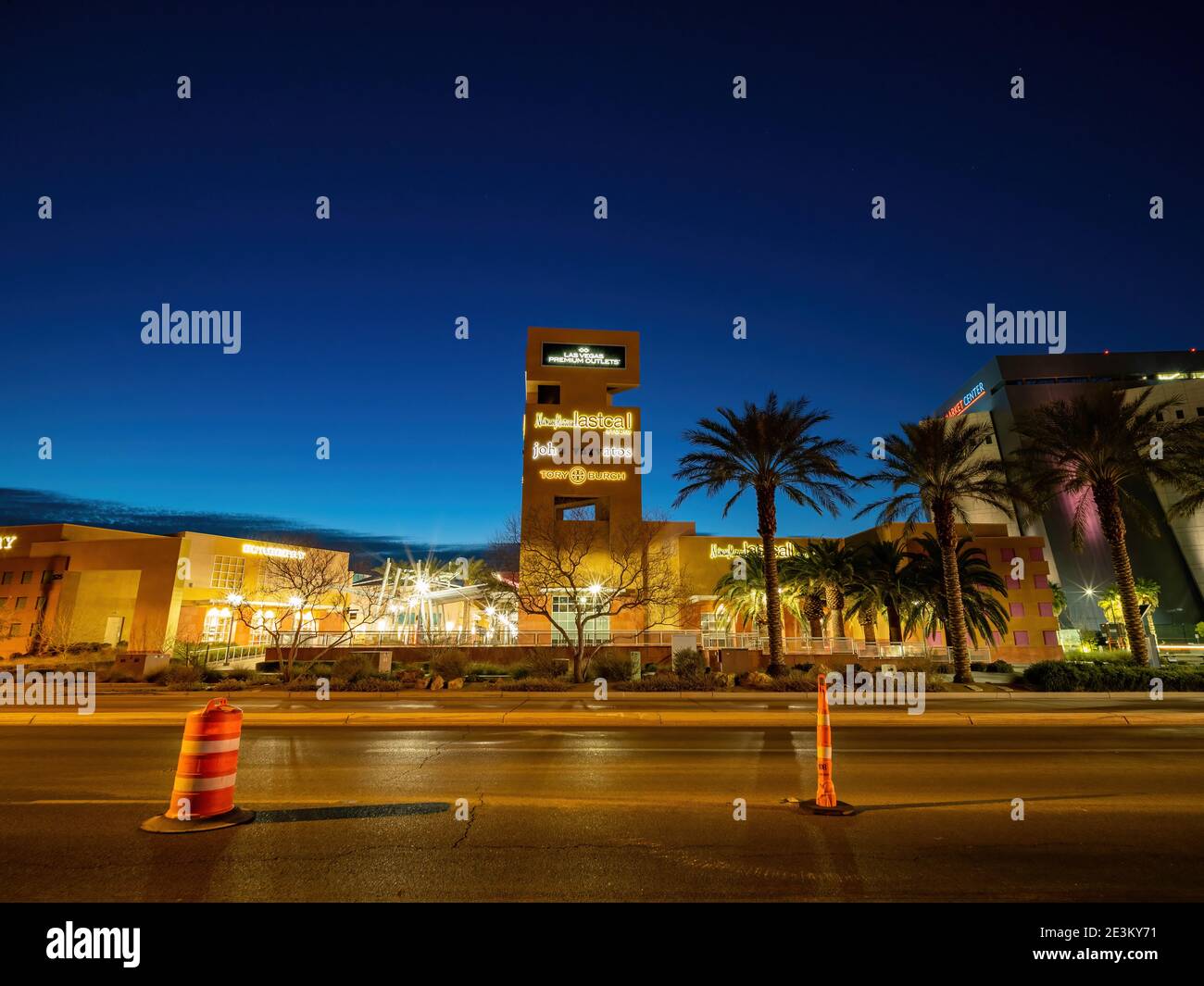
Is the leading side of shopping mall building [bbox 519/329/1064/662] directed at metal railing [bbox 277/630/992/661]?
yes

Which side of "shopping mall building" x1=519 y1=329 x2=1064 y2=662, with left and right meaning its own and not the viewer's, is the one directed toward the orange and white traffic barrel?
front

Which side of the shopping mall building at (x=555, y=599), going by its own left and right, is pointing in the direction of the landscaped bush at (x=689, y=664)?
front

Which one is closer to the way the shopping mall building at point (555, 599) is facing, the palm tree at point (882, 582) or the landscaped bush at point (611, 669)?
the landscaped bush

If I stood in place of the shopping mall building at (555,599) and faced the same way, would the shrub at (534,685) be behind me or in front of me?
in front

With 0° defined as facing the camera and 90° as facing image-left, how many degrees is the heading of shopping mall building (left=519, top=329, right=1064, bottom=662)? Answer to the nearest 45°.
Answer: approximately 0°

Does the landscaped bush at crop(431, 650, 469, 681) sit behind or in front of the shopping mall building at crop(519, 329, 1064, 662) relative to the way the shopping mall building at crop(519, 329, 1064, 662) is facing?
in front
